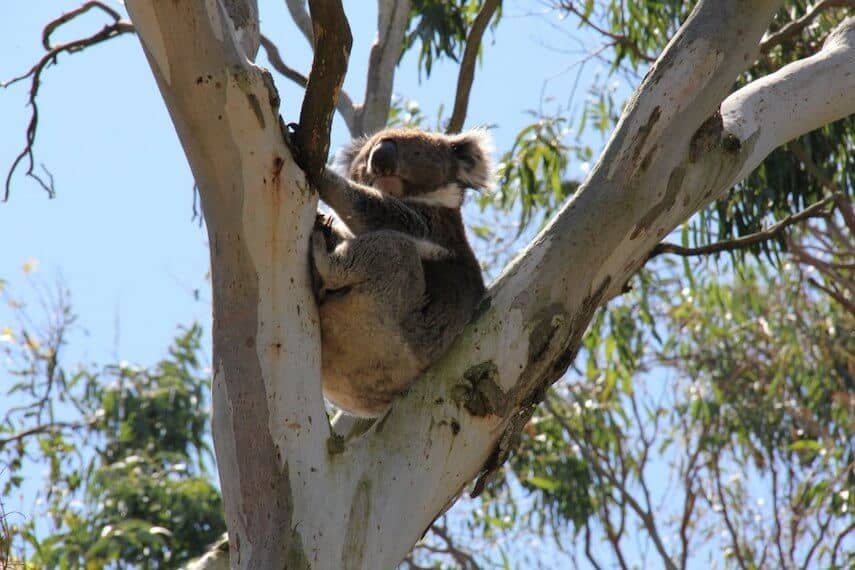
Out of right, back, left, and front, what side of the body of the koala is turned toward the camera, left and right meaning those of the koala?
left
